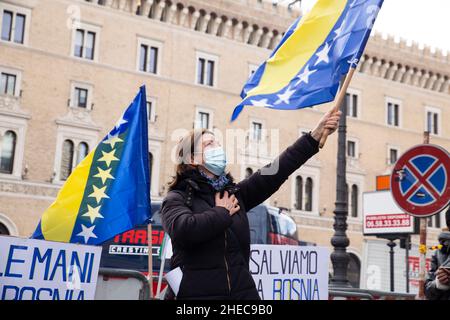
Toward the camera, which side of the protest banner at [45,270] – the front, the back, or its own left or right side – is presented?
front

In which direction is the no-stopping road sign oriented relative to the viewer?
toward the camera

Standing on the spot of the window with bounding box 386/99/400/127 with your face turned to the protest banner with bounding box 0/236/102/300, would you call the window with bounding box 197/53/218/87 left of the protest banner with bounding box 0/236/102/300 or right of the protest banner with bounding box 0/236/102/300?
right

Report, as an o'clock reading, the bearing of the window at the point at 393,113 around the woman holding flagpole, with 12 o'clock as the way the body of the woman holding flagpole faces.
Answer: The window is roughly at 8 o'clock from the woman holding flagpole.

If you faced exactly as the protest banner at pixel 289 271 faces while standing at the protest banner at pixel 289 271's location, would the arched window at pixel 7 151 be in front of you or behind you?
behind

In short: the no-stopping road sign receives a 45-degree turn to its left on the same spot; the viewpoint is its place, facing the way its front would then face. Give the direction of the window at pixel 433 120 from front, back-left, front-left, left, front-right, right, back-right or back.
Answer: back-left

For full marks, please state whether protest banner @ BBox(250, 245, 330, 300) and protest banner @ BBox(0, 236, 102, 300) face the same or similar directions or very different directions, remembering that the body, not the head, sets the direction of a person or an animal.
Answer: same or similar directions

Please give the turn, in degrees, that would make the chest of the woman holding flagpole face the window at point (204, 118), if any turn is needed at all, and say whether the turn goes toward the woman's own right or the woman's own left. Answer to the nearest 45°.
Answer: approximately 135° to the woman's own left

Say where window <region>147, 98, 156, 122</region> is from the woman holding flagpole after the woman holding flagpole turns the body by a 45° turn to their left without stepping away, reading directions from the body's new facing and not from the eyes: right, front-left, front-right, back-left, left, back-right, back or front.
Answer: left

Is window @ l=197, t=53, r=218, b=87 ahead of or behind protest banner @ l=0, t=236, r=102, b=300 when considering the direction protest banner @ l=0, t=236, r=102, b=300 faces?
behind
